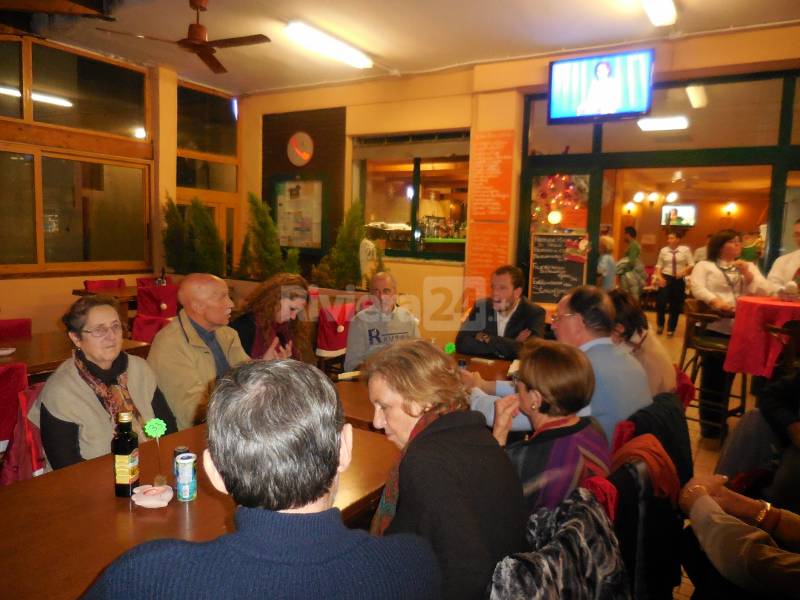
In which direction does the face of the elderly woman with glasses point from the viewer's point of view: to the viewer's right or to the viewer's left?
to the viewer's right

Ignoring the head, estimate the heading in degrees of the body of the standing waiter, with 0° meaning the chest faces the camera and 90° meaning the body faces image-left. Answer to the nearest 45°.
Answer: approximately 0°

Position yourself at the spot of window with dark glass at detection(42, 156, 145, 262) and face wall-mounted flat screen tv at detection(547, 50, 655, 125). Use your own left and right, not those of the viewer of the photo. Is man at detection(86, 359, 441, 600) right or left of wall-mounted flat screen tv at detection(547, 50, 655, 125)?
right

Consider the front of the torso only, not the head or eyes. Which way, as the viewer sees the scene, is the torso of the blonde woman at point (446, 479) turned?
to the viewer's left

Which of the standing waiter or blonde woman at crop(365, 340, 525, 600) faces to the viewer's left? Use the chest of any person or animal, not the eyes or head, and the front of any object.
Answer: the blonde woman

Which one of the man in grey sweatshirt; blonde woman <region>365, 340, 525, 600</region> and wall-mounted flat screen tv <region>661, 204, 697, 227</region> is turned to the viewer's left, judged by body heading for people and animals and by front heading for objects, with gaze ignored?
the blonde woman

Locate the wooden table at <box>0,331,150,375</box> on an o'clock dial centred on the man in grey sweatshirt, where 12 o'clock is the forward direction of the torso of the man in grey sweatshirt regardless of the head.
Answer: The wooden table is roughly at 3 o'clock from the man in grey sweatshirt.

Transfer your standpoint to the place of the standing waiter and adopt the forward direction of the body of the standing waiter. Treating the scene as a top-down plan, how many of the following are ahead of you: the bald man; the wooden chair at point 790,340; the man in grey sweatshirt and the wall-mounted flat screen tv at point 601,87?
4

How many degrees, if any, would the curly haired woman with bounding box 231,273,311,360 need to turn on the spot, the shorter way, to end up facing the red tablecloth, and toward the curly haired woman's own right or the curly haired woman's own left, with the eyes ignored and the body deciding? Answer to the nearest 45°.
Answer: approximately 45° to the curly haired woman's own left

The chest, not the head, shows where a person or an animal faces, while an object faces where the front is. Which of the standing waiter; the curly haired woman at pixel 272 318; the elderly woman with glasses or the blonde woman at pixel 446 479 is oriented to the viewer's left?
the blonde woman

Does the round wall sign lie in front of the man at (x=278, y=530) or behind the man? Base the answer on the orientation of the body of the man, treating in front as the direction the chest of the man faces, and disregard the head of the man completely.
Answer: in front
